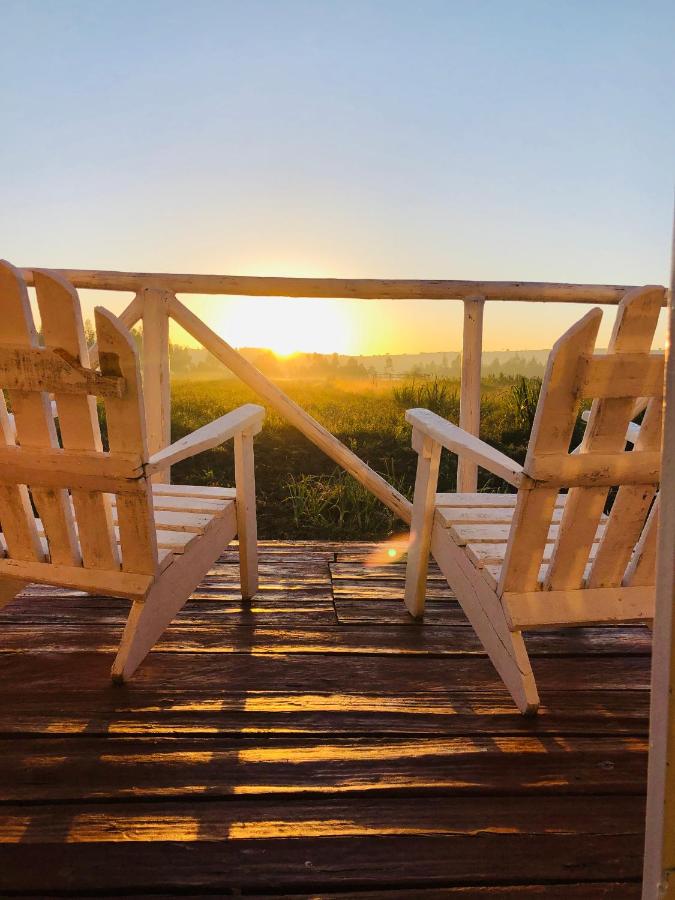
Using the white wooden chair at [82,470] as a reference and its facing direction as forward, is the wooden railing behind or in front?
in front

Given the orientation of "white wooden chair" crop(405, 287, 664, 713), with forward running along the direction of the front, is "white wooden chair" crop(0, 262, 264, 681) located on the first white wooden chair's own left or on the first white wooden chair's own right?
on the first white wooden chair's own left

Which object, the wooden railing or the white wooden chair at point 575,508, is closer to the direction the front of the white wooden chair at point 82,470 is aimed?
the wooden railing

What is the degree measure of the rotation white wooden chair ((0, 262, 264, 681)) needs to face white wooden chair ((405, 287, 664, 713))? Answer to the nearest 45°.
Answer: approximately 45° to its right

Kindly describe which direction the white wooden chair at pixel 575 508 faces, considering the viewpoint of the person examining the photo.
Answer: facing away from the viewer and to the left of the viewer

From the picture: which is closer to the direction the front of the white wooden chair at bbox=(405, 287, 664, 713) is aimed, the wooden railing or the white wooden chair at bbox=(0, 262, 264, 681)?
the wooden railing

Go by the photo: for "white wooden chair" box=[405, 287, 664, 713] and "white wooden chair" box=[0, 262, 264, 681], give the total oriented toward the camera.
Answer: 0

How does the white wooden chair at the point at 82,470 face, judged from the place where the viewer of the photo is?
facing away from the viewer and to the right of the viewer
